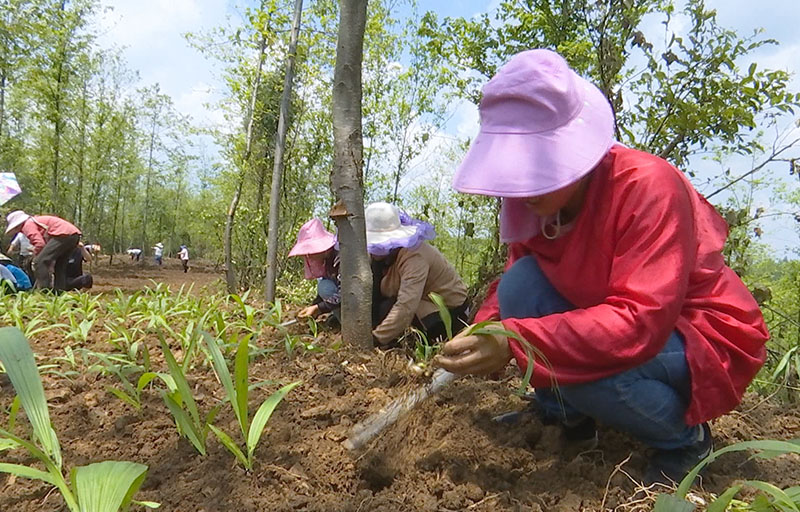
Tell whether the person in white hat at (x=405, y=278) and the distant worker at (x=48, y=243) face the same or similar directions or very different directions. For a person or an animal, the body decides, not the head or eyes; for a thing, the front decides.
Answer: same or similar directions

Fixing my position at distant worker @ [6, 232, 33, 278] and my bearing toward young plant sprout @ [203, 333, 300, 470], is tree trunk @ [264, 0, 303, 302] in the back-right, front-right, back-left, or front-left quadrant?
front-left

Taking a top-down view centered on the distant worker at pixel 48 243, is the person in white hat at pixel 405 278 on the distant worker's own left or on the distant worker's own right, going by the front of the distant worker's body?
on the distant worker's own left

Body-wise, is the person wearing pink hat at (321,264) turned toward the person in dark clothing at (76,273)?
no

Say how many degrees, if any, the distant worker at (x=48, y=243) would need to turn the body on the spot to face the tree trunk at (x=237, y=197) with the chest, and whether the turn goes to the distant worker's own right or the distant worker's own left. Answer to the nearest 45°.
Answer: approximately 135° to the distant worker's own left

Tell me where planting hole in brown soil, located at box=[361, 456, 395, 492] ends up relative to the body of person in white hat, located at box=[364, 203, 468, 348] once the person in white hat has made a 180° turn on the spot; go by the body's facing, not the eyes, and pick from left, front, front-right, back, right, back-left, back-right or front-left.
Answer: back-right

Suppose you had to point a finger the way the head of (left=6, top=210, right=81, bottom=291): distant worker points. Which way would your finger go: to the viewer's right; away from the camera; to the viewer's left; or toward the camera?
to the viewer's left

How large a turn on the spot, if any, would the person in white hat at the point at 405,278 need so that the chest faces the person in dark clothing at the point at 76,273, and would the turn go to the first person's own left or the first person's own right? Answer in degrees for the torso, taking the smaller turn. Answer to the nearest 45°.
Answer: approximately 90° to the first person's own right

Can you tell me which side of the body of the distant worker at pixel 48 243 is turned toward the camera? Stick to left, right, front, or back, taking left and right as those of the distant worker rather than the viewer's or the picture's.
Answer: left

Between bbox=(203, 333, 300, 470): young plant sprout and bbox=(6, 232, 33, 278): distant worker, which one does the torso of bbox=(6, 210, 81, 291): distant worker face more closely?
the distant worker

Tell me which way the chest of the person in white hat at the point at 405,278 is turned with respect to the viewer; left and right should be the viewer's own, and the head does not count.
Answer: facing the viewer and to the left of the viewer

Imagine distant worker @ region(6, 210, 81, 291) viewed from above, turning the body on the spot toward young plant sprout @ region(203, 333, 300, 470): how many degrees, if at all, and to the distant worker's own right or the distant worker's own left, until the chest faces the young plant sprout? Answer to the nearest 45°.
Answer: approximately 90° to the distant worker's own left

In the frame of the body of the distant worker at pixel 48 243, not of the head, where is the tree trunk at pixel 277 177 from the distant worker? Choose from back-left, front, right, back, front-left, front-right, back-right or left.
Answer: back-left

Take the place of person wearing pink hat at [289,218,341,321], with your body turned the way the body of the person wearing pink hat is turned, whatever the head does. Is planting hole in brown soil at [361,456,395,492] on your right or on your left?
on your left

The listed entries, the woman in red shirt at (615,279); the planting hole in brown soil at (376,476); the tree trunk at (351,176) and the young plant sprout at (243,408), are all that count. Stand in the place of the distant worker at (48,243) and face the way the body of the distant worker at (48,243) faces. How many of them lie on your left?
4
